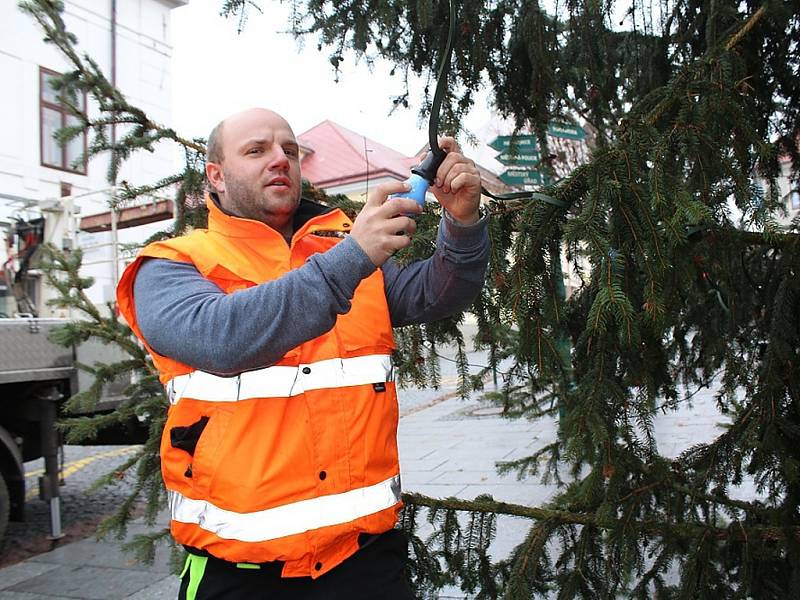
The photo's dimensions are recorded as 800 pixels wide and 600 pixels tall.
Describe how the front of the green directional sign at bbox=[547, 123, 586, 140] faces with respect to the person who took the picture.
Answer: facing the viewer

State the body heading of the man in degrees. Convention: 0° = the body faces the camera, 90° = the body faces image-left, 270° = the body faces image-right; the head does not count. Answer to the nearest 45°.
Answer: approximately 315°

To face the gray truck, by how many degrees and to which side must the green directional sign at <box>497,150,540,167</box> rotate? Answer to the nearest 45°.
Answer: approximately 90° to its right

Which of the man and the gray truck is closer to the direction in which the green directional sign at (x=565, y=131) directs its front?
the man

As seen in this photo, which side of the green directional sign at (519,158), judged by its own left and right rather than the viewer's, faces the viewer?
front

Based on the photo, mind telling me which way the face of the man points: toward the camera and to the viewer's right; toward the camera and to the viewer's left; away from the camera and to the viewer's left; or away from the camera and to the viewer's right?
toward the camera and to the viewer's right

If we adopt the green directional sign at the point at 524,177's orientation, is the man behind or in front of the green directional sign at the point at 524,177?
in front

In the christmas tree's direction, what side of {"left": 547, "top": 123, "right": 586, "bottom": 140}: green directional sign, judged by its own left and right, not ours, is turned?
front

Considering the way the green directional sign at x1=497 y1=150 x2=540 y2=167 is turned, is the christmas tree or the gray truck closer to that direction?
the christmas tree
